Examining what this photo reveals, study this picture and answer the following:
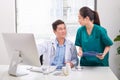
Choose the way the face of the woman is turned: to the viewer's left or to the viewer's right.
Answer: to the viewer's left

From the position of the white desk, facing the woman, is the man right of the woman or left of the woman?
left

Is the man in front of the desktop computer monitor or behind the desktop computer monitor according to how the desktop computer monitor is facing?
in front

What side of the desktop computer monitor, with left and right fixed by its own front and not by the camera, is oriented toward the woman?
front

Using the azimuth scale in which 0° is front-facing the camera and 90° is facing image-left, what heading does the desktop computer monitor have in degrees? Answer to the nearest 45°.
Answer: approximately 225°
